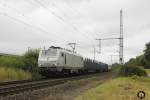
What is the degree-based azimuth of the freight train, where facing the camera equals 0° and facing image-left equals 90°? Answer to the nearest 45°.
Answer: approximately 45°

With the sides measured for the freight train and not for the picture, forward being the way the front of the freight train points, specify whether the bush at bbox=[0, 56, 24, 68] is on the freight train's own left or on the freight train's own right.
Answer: on the freight train's own right
